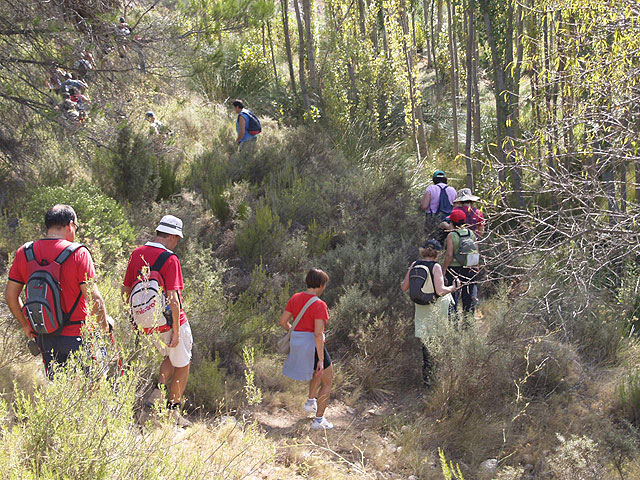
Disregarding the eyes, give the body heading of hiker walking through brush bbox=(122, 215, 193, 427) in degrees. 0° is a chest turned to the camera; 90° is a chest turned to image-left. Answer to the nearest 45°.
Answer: approximately 225°

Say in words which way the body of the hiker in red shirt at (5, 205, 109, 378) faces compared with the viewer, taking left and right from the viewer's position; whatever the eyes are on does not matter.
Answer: facing away from the viewer and to the right of the viewer

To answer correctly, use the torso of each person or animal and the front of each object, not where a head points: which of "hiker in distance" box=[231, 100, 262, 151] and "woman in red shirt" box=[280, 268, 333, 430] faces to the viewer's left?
the hiker in distance

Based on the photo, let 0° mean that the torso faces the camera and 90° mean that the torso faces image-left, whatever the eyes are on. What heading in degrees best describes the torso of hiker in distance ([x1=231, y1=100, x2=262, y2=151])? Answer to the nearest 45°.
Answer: approximately 90°

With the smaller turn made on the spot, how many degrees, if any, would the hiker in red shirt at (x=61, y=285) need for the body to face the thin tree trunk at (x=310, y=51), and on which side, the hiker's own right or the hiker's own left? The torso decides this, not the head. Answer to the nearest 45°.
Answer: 0° — they already face it

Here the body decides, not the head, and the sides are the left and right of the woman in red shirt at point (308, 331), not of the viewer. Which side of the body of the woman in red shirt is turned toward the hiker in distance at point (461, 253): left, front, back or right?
front

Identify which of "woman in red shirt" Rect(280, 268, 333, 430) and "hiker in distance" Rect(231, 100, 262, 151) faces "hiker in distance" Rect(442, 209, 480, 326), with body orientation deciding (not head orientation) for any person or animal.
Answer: the woman in red shirt

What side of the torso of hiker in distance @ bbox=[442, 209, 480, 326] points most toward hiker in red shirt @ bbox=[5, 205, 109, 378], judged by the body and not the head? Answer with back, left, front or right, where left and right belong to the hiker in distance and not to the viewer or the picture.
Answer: left

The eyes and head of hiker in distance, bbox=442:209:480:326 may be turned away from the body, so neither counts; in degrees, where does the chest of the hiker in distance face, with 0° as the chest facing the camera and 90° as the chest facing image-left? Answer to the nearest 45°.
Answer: approximately 135°

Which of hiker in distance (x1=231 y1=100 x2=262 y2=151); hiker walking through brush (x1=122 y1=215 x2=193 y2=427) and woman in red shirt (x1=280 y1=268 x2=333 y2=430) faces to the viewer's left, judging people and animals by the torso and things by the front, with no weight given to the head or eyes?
the hiker in distance

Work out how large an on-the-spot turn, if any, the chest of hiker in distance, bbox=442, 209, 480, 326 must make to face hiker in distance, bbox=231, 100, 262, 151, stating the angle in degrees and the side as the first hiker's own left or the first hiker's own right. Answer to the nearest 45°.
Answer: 0° — they already face them

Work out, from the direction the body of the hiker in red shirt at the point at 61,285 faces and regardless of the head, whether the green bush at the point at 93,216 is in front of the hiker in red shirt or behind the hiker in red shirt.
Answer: in front
